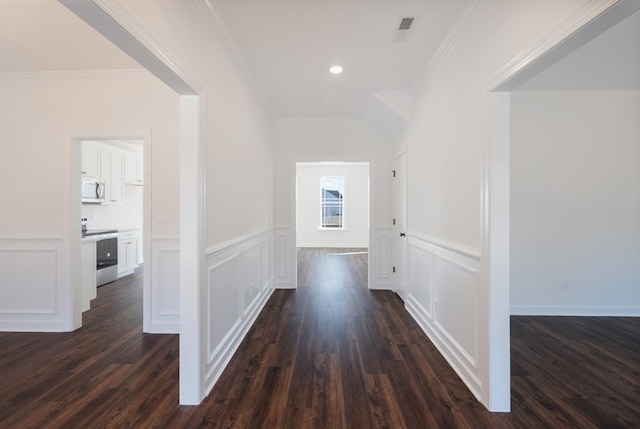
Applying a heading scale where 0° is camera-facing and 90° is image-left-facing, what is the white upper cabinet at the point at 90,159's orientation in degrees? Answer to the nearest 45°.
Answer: approximately 315°

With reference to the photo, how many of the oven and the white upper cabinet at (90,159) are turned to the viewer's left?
0

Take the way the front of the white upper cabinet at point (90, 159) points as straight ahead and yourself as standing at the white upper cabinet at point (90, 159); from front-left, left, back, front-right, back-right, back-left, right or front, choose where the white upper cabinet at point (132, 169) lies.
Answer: left

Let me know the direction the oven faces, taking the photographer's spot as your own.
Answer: facing the viewer and to the right of the viewer

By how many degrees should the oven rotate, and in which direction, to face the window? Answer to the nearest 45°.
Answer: approximately 45° to its left

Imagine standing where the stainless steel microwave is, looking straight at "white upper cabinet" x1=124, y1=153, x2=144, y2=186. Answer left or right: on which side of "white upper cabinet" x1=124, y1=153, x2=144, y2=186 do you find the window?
right

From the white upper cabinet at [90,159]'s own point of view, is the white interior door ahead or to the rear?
ahead

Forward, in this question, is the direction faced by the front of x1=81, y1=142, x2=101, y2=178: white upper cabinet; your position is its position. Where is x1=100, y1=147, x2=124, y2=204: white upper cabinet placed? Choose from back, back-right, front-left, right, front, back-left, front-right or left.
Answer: left

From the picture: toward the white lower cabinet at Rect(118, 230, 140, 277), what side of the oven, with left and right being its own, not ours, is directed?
left
